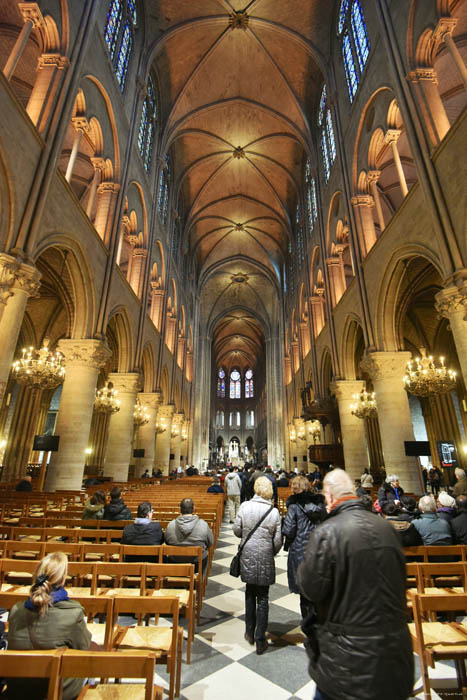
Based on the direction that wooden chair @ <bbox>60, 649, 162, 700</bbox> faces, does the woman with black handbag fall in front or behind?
in front

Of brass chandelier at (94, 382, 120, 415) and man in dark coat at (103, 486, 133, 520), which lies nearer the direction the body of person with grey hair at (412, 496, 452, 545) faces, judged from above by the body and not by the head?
the brass chandelier

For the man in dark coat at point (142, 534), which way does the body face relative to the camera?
away from the camera

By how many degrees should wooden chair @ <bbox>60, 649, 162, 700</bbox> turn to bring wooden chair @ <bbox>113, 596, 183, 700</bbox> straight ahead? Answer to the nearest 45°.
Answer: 0° — it already faces it

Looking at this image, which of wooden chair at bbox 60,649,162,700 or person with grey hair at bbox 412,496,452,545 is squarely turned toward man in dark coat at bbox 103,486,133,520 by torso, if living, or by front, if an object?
the wooden chair

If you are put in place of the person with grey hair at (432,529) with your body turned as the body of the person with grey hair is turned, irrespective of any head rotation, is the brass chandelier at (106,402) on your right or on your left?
on your left

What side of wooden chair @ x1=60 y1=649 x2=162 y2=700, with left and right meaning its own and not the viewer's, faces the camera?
back

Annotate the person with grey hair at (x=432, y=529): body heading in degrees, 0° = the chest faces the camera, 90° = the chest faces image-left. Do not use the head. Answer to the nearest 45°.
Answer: approximately 180°

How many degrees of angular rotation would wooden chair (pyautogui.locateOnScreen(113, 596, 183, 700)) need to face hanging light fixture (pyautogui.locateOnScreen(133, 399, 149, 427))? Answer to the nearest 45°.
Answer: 0° — it already faces it

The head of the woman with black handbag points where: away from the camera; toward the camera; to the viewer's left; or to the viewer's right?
away from the camera

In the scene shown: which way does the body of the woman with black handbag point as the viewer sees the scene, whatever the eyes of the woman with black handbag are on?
away from the camera

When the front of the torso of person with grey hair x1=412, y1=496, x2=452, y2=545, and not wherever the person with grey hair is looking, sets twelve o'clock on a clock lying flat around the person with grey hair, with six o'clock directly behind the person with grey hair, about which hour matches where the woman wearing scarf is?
The woman wearing scarf is roughly at 7 o'clock from the person with grey hair.
